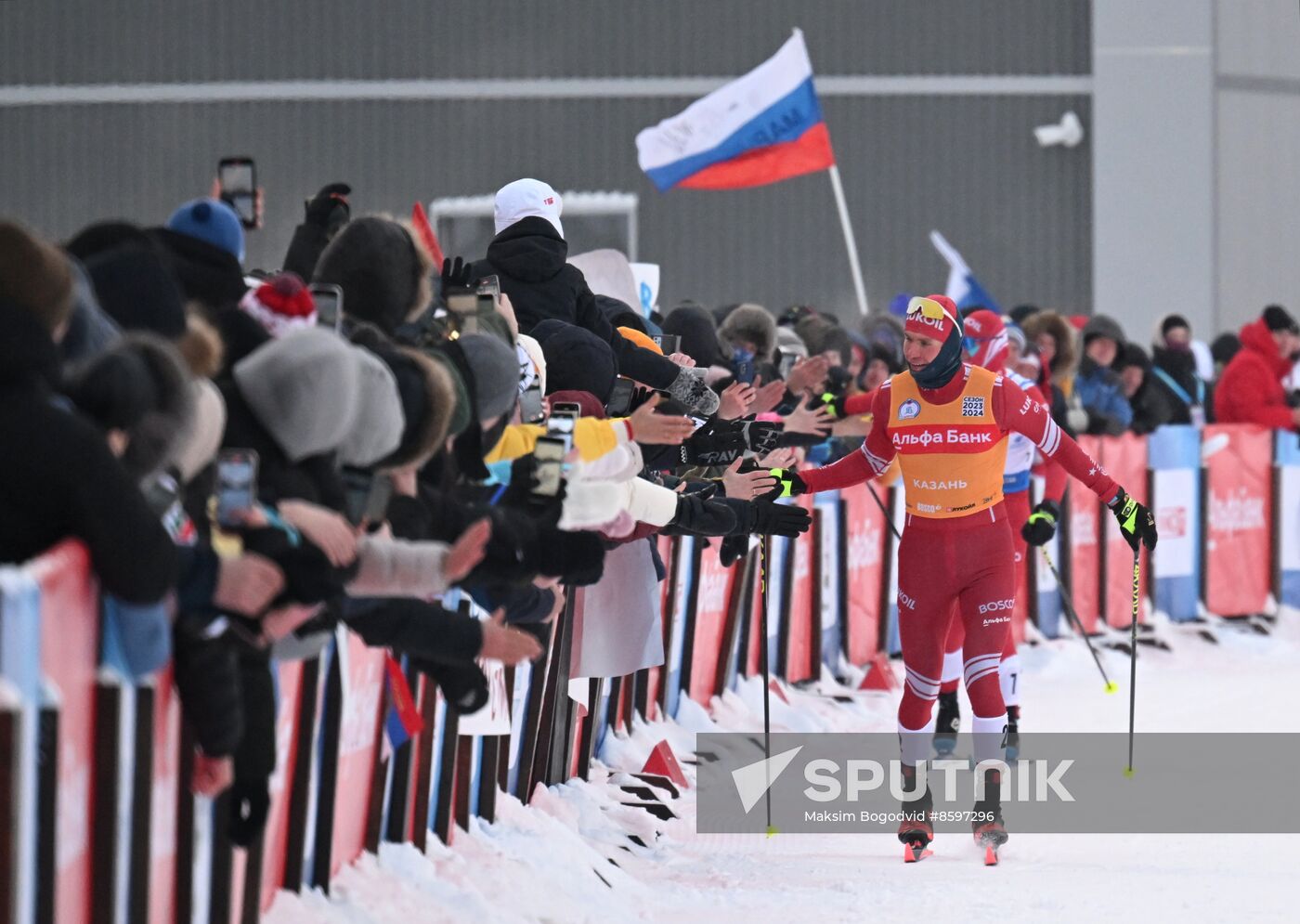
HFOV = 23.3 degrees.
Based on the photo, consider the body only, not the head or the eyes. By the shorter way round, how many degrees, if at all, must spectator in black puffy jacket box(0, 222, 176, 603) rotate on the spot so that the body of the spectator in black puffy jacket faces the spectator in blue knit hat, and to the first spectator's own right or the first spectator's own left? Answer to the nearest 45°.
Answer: approximately 45° to the first spectator's own left

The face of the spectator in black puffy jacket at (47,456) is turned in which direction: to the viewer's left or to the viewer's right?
to the viewer's right

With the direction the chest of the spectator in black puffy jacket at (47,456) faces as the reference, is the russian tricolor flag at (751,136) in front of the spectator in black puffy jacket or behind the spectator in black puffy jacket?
in front

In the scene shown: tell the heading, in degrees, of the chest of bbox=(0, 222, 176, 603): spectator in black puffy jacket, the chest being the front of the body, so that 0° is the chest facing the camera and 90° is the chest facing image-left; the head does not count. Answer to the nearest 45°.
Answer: approximately 225°
